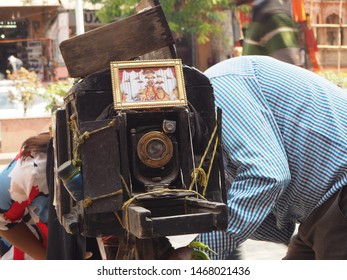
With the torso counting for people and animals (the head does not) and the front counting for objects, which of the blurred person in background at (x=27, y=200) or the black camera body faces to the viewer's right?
the blurred person in background

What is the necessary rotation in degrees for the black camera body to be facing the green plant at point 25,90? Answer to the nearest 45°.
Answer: approximately 180°

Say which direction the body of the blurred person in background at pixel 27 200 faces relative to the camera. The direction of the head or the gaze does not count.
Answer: to the viewer's right

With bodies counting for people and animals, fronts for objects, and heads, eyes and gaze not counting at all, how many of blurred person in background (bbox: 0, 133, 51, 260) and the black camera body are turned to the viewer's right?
1

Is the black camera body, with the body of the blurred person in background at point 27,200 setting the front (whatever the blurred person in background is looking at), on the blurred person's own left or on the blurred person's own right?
on the blurred person's own right

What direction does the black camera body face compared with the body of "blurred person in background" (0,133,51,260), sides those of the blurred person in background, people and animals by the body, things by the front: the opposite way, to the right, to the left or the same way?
to the right

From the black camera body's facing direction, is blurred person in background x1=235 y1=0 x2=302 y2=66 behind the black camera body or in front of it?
behind

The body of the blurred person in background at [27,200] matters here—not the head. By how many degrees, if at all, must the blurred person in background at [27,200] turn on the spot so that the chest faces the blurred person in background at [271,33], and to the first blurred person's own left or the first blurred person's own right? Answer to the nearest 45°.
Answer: approximately 45° to the first blurred person's own left

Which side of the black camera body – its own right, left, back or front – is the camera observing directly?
front

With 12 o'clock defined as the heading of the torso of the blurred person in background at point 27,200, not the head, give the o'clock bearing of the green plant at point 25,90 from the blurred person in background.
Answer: The green plant is roughly at 9 o'clock from the blurred person in background.
